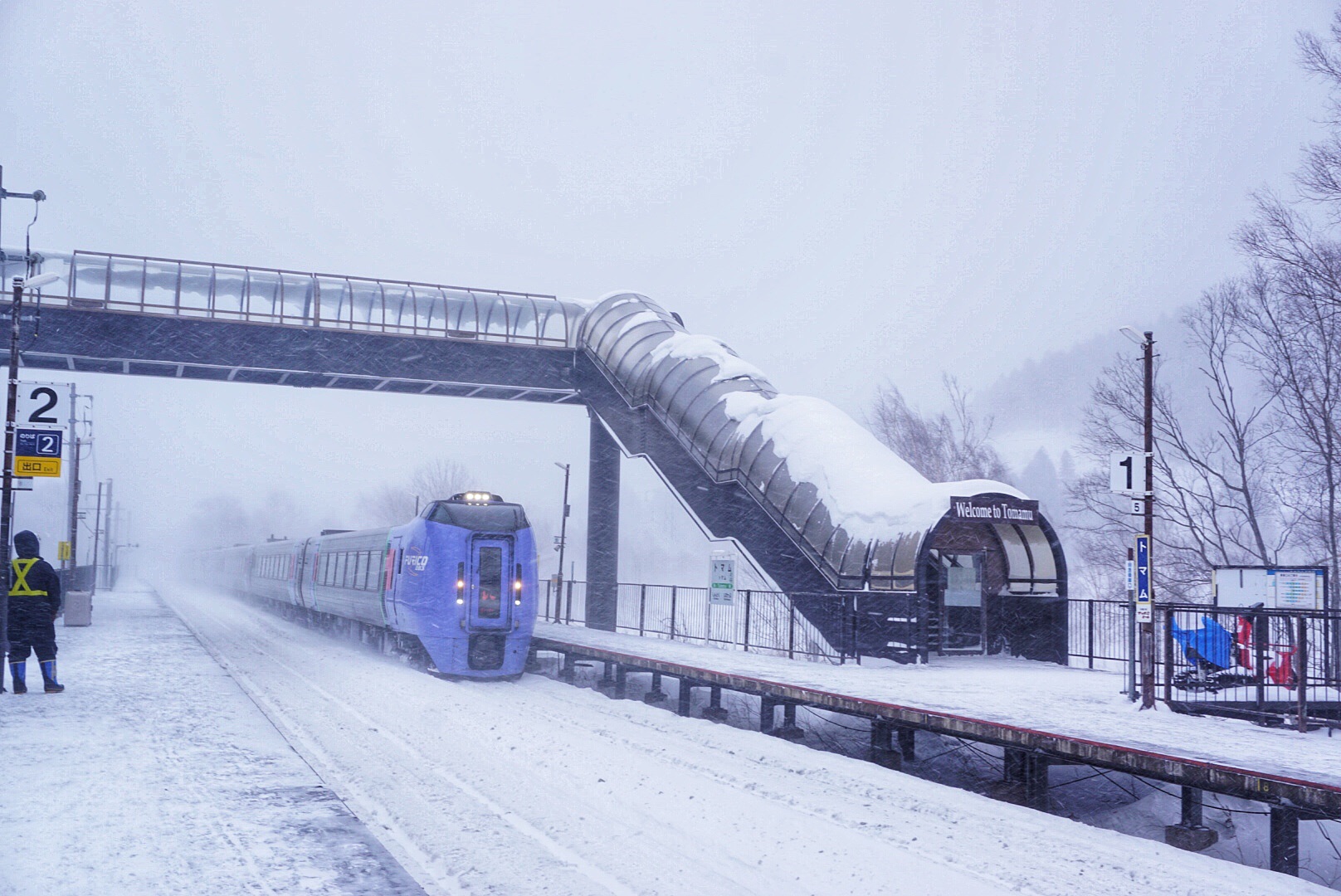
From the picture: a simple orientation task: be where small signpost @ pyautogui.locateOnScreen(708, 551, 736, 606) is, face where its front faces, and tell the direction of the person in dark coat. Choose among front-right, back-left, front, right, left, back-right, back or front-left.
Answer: front-right

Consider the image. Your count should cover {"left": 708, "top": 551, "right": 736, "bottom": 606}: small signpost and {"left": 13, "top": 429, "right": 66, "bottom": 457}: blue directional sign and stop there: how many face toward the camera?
2

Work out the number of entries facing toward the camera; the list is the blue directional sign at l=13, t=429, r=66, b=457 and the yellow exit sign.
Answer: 2

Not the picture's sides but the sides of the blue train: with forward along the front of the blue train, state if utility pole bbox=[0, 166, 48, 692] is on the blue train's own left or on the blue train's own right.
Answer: on the blue train's own right
